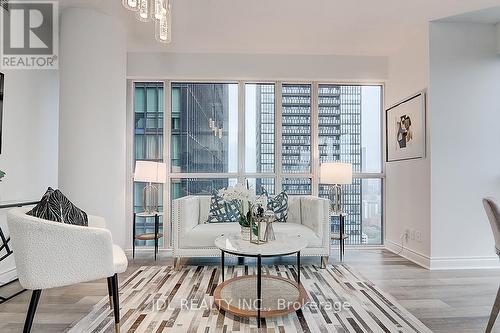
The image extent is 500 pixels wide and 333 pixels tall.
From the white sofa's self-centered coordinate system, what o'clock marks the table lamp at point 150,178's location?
The table lamp is roughly at 4 o'clock from the white sofa.

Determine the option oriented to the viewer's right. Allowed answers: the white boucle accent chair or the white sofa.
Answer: the white boucle accent chair

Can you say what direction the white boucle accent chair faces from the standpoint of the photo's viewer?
facing to the right of the viewer

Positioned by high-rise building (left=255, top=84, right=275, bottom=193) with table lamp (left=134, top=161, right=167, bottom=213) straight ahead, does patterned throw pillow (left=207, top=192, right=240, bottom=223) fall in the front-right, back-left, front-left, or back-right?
front-left

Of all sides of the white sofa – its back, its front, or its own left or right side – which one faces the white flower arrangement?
front

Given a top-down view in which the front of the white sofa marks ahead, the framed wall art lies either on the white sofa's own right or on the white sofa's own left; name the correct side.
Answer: on the white sofa's own left

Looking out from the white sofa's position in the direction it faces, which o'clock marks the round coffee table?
The round coffee table is roughly at 11 o'clock from the white sofa.

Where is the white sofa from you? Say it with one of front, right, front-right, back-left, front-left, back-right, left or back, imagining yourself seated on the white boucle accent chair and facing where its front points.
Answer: front-left

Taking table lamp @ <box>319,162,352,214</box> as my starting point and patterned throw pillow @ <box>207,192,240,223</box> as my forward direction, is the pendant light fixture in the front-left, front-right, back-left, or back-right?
front-left

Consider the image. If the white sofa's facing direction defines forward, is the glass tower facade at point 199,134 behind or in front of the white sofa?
behind

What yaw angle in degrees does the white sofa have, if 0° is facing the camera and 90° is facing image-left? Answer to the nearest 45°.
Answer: approximately 0°

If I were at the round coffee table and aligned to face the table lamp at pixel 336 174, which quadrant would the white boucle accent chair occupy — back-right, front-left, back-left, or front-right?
back-left

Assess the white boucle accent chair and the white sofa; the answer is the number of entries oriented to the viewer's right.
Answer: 1
